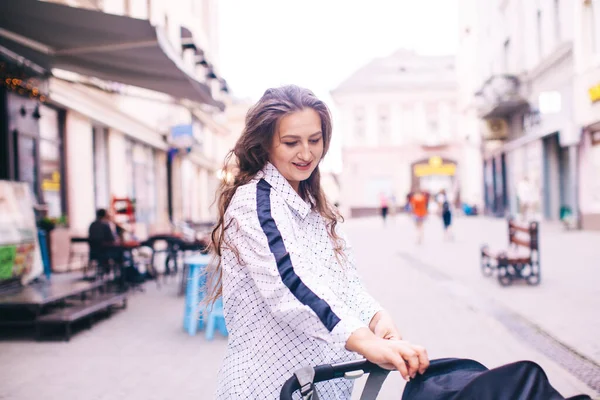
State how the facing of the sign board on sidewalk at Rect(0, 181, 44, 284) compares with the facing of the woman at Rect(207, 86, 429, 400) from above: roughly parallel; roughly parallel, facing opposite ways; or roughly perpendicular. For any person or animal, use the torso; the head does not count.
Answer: roughly parallel

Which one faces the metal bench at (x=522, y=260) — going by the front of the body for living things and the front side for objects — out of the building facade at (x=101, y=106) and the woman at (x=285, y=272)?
the building facade

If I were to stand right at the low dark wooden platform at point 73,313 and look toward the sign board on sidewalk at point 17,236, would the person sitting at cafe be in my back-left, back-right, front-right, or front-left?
front-right

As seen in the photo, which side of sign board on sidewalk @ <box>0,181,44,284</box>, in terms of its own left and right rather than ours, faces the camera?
front

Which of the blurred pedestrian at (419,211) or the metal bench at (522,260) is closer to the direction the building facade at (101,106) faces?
the metal bench

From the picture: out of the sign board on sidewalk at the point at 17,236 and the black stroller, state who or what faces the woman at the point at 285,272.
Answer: the sign board on sidewalk

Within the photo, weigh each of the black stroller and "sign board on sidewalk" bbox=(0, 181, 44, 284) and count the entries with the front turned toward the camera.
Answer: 1

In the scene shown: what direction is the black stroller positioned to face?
to the viewer's right

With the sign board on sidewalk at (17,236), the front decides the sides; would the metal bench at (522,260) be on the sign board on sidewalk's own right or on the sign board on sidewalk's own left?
on the sign board on sidewalk's own left

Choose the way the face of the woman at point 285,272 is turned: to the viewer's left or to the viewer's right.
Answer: to the viewer's right

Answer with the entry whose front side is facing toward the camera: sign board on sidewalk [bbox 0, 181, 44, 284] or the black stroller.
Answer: the sign board on sidewalk

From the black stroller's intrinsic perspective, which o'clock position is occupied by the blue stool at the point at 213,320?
The blue stool is roughly at 8 o'clock from the black stroller.

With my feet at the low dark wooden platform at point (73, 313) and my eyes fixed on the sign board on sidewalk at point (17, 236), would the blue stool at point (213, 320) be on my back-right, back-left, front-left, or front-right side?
back-right
